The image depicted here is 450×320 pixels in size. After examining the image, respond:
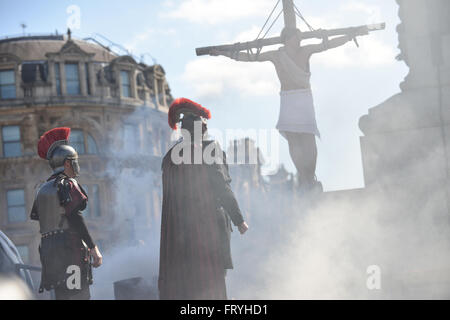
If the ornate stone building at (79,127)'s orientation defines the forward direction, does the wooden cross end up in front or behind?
in front

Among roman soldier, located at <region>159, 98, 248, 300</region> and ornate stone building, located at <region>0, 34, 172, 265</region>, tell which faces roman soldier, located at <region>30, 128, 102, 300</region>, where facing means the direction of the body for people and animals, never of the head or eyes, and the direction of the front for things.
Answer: the ornate stone building

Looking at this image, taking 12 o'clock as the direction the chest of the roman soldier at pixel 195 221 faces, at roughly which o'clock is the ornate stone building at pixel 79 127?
The ornate stone building is roughly at 10 o'clock from the roman soldier.

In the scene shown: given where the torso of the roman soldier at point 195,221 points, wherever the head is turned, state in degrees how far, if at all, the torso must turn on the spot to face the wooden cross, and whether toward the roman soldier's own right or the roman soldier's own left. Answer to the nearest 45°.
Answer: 0° — they already face it

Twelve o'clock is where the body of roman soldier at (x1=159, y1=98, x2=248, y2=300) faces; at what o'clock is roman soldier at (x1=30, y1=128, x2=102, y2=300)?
roman soldier at (x1=30, y1=128, x2=102, y2=300) is roughly at 8 o'clock from roman soldier at (x1=159, y1=98, x2=248, y2=300).

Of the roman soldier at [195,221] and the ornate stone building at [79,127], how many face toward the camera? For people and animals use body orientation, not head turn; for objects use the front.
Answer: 1

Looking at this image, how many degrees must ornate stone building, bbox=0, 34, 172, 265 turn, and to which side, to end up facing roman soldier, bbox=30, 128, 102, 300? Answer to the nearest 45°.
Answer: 0° — it already faces them

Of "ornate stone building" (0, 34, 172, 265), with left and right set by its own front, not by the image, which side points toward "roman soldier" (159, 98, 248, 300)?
front

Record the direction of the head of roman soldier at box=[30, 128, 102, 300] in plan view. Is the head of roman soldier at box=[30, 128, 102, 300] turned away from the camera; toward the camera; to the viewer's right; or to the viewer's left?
to the viewer's right

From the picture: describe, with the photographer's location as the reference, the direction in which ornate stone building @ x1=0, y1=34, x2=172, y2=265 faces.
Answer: facing the viewer

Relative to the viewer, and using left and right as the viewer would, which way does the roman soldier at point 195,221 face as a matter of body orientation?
facing away from the viewer and to the right of the viewer
